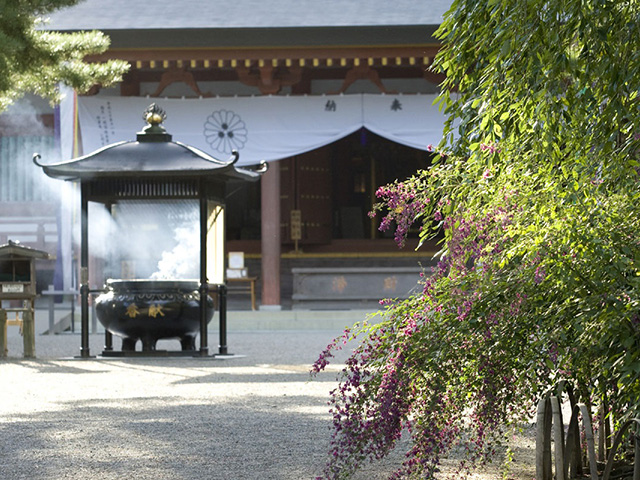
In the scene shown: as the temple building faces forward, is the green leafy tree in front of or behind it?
in front

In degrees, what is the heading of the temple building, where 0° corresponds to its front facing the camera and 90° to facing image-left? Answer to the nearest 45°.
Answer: approximately 0°

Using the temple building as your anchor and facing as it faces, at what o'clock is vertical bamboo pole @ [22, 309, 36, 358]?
The vertical bamboo pole is roughly at 1 o'clock from the temple building.

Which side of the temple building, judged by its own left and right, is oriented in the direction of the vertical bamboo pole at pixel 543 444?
front

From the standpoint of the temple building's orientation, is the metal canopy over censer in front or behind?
in front
